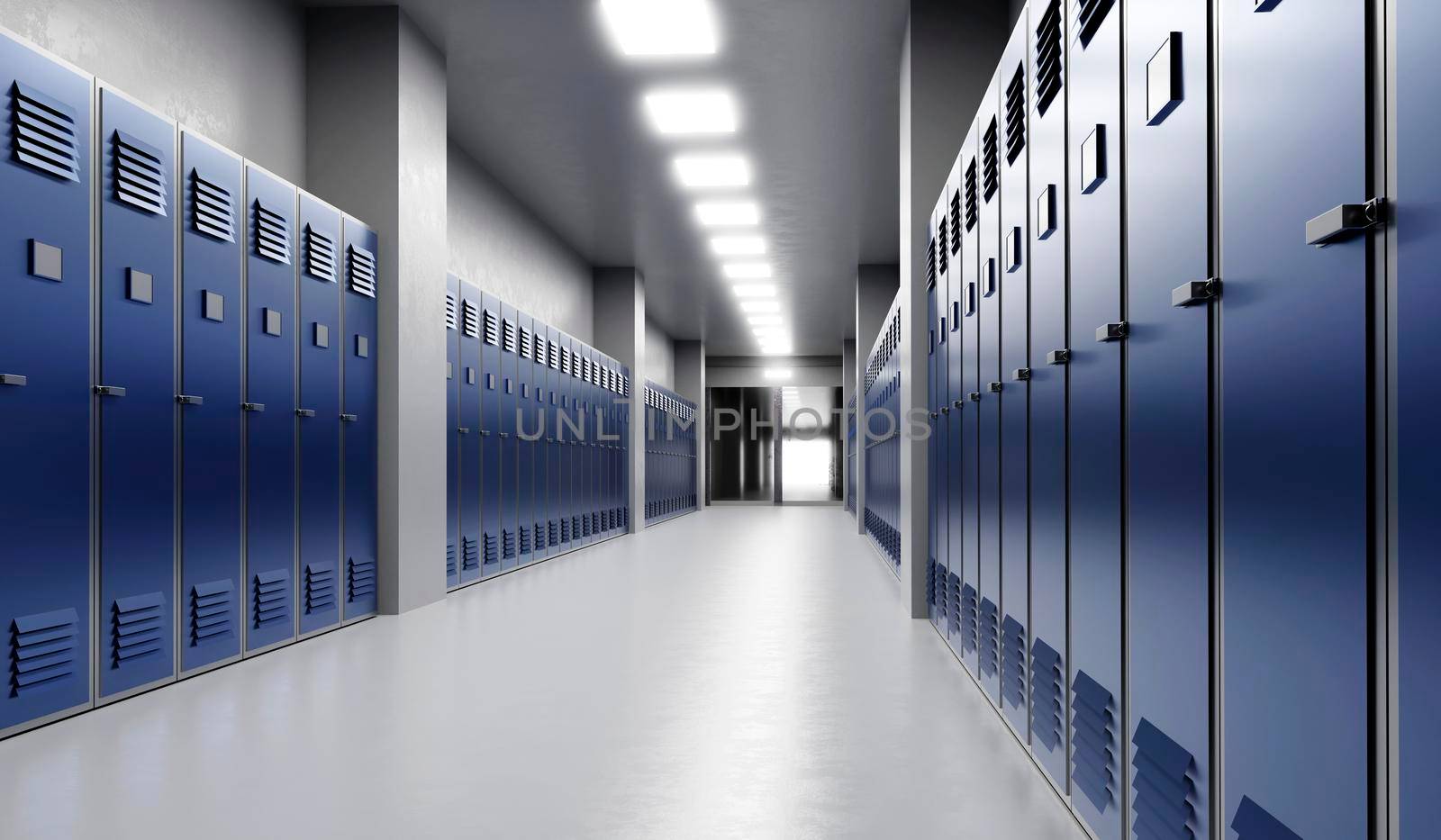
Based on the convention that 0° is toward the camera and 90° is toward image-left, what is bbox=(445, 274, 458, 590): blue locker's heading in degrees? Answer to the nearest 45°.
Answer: approximately 270°

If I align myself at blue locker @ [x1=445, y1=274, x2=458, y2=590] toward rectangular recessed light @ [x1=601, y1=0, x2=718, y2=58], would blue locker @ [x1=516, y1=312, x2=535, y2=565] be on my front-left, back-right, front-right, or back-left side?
back-left

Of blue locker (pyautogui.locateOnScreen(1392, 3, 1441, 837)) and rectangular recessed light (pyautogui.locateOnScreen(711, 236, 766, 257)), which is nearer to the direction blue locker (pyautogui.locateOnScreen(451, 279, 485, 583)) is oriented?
the blue locker

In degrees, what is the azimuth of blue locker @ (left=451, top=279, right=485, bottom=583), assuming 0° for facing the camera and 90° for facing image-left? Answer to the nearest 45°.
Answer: approximately 315°
